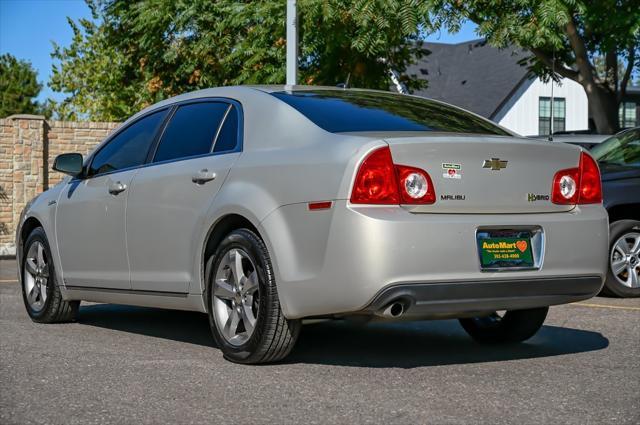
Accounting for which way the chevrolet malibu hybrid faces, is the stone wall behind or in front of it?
in front

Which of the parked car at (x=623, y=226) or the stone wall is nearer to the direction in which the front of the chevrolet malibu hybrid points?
the stone wall

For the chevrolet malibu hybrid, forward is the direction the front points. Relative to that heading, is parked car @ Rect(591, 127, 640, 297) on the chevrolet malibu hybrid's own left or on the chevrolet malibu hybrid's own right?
on the chevrolet malibu hybrid's own right

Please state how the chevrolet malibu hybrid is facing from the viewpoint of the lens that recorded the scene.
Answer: facing away from the viewer and to the left of the viewer

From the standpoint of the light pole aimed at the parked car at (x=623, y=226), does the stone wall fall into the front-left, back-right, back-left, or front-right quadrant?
back-right

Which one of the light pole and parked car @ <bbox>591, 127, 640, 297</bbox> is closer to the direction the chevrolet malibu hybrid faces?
the light pole

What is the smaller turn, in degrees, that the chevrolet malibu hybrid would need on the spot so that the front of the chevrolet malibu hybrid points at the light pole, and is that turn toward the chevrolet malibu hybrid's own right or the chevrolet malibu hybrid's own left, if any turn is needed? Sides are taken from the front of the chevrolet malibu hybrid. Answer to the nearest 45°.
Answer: approximately 45° to the chevrolet malibu hybrid's own right
